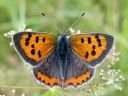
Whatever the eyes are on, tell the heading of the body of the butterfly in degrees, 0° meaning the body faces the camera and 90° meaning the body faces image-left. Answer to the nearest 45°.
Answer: approximately 180°
